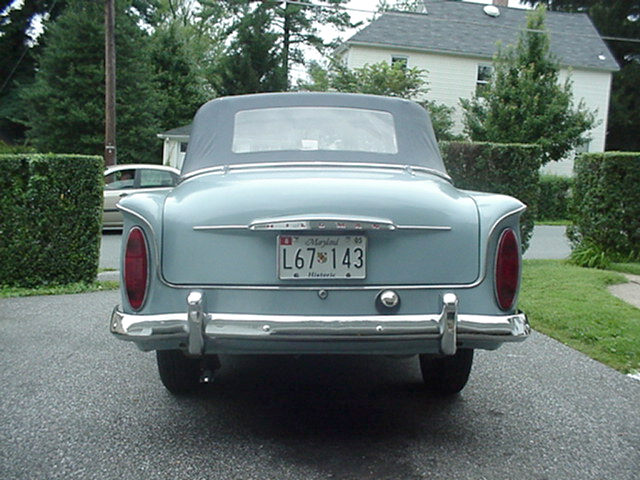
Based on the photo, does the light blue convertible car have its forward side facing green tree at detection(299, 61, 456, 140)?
yes

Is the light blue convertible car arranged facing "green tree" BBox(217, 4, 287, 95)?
yes

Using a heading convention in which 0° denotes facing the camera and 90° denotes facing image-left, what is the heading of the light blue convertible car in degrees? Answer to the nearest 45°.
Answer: approximately 180°

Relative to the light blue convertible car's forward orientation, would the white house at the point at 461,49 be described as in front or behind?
in front

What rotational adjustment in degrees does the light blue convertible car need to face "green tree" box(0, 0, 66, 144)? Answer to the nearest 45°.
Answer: approximately 45° to its left

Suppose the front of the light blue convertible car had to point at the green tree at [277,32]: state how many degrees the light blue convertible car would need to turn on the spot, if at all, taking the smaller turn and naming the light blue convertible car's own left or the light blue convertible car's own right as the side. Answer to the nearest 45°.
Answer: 0° — it already faces it

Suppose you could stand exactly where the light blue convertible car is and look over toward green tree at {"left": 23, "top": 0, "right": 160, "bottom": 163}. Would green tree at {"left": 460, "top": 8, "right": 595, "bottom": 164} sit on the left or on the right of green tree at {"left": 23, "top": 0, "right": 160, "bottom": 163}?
right

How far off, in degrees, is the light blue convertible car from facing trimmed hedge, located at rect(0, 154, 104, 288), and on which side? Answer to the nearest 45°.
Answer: approximately 45° to its left

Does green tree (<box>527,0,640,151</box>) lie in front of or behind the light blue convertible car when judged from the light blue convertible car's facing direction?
in front
